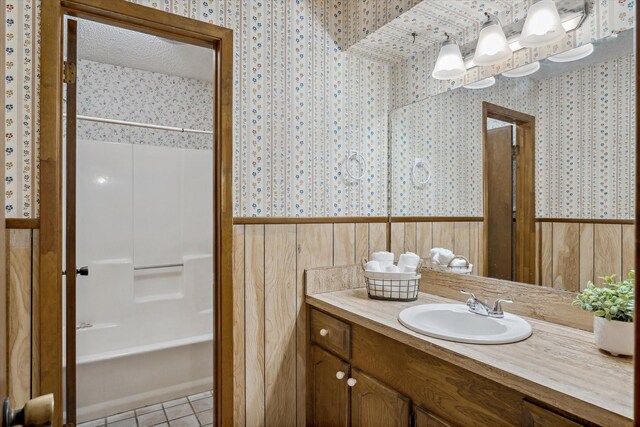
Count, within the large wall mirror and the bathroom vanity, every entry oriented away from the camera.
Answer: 0

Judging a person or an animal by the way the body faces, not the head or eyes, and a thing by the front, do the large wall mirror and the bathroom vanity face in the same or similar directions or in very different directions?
same or similar directions

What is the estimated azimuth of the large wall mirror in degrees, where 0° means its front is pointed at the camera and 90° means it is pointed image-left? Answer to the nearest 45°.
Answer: approximately 45°

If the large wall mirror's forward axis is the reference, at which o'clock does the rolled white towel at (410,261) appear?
The rolled white towel is roughly at 2 o'clock from the large wall mirror.

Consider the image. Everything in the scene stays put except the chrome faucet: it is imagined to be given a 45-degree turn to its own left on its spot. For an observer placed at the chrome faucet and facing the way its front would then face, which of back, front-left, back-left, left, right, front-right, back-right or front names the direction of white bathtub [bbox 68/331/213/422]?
right

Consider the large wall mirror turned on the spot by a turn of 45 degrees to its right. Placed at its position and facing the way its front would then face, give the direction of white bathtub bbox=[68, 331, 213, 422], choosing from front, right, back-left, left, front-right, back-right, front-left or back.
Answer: front

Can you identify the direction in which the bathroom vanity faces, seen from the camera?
facing the viewer and to the left of the viewer

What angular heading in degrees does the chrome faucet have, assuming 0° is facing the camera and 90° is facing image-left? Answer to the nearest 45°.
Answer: approximately 45°

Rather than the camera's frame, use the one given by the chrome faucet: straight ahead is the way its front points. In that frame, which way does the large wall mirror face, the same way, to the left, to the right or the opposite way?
the same way
